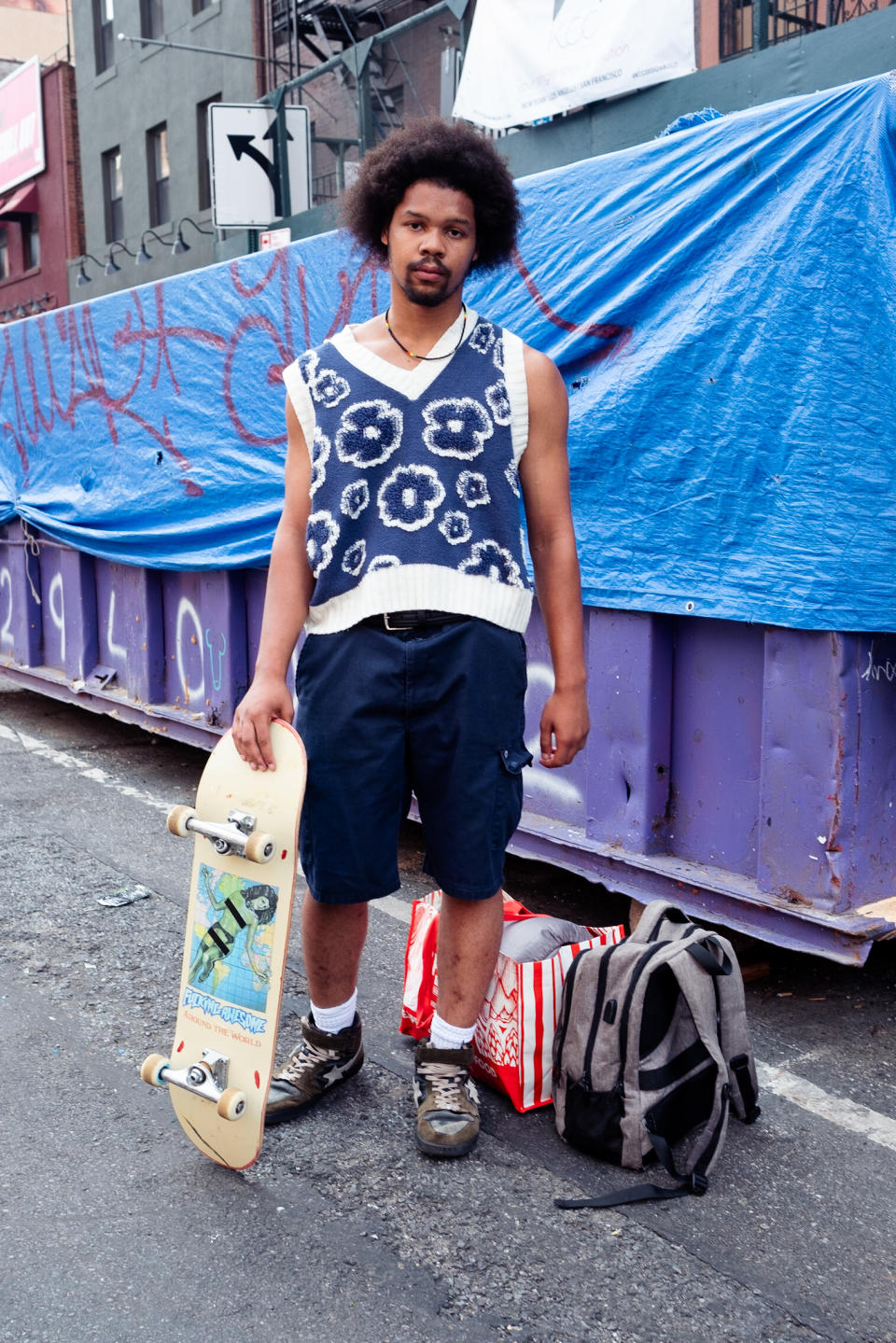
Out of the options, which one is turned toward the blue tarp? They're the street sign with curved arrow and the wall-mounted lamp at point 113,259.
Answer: the street sign with curved arrow

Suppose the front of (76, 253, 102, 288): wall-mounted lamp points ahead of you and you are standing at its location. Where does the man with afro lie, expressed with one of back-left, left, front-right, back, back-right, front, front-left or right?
left

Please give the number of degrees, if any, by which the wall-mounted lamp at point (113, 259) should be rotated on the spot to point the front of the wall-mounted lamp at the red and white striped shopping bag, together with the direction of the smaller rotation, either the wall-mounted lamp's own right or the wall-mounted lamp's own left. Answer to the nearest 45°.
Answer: approximately 90° to the wall-mounted lamp's own left

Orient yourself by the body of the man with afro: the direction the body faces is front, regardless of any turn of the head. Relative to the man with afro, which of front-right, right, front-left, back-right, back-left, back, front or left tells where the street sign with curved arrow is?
back

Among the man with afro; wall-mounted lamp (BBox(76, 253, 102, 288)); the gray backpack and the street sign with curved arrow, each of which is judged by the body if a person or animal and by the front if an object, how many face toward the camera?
2

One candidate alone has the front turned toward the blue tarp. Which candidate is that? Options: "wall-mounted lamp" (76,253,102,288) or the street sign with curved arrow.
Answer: the street sign with curved arrow

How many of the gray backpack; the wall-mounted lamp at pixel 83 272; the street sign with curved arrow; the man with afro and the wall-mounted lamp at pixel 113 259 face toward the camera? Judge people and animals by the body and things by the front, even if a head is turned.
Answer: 2

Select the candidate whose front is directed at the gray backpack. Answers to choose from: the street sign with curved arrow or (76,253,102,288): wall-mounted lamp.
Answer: the street sign with curved arrow
